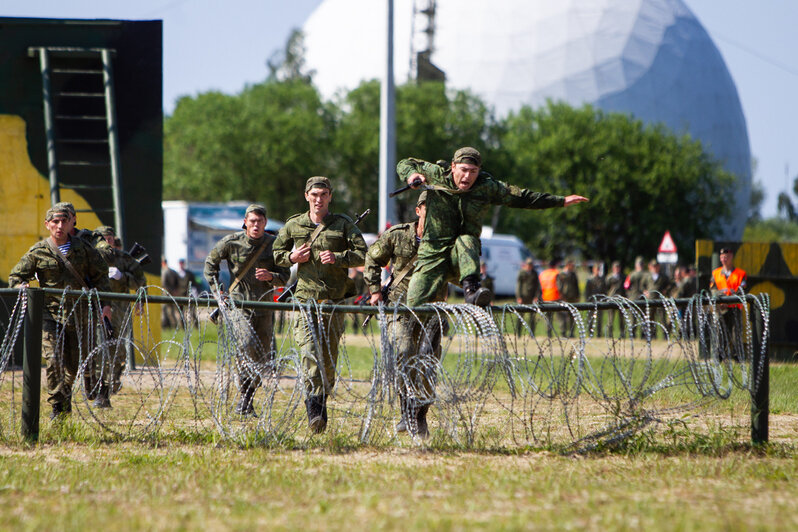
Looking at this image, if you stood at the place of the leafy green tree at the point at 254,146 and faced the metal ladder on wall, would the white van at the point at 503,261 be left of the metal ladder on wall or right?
left

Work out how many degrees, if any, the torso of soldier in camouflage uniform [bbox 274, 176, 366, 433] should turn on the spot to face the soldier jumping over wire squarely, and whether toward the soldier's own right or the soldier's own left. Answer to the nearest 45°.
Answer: approximately 45° to the soldier's own left

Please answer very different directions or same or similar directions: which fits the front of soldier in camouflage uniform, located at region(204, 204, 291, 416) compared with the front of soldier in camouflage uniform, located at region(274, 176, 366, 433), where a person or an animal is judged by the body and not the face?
same or similar directions

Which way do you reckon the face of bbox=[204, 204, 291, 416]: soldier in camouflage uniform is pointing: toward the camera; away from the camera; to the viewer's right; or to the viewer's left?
toward the camera

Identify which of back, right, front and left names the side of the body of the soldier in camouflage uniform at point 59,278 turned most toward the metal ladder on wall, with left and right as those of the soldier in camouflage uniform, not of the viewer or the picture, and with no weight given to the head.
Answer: back

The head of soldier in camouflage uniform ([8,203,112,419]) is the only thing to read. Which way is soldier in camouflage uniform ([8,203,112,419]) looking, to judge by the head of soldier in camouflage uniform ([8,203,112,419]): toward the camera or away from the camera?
toward the camera

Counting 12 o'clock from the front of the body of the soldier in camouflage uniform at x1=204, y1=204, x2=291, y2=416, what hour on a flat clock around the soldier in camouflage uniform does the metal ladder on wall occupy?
The metal ladder on wall is roughly at 5 o'clock from the soldier in camouflage uniform.

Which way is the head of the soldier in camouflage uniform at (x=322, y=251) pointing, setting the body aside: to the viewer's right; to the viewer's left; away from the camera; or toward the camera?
toward the camera

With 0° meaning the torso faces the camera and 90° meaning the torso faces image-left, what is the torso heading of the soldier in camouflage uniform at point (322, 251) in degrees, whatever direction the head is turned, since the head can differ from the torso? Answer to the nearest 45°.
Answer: approximately 0°

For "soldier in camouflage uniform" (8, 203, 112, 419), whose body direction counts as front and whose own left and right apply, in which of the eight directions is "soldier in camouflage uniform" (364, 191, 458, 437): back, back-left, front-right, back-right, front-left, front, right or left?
front-left

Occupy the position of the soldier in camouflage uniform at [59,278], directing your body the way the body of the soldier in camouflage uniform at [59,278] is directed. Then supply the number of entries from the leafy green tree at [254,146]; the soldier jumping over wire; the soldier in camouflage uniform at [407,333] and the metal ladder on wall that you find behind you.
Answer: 2

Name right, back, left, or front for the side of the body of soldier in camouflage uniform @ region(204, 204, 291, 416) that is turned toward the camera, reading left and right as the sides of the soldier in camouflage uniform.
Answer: front

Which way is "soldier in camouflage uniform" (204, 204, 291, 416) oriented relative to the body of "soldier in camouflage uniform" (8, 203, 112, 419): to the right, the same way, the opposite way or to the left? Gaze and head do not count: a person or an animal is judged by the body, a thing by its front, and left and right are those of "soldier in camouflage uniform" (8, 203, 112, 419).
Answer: the same way

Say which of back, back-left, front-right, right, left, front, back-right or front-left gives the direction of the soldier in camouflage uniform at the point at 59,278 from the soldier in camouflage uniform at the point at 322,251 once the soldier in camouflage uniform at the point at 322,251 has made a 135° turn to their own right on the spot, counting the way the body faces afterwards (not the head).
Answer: front-left

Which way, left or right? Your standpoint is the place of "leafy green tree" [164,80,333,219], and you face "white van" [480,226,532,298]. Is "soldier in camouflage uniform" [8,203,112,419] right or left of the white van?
right

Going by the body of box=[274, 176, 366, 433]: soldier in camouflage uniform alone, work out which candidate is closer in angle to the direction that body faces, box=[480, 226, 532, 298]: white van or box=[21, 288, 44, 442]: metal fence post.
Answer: the metal fence post

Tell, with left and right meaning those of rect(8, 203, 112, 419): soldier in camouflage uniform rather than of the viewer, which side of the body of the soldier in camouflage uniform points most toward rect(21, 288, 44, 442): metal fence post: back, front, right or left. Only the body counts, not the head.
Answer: front

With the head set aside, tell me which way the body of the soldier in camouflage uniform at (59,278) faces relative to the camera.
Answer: toward the camera
